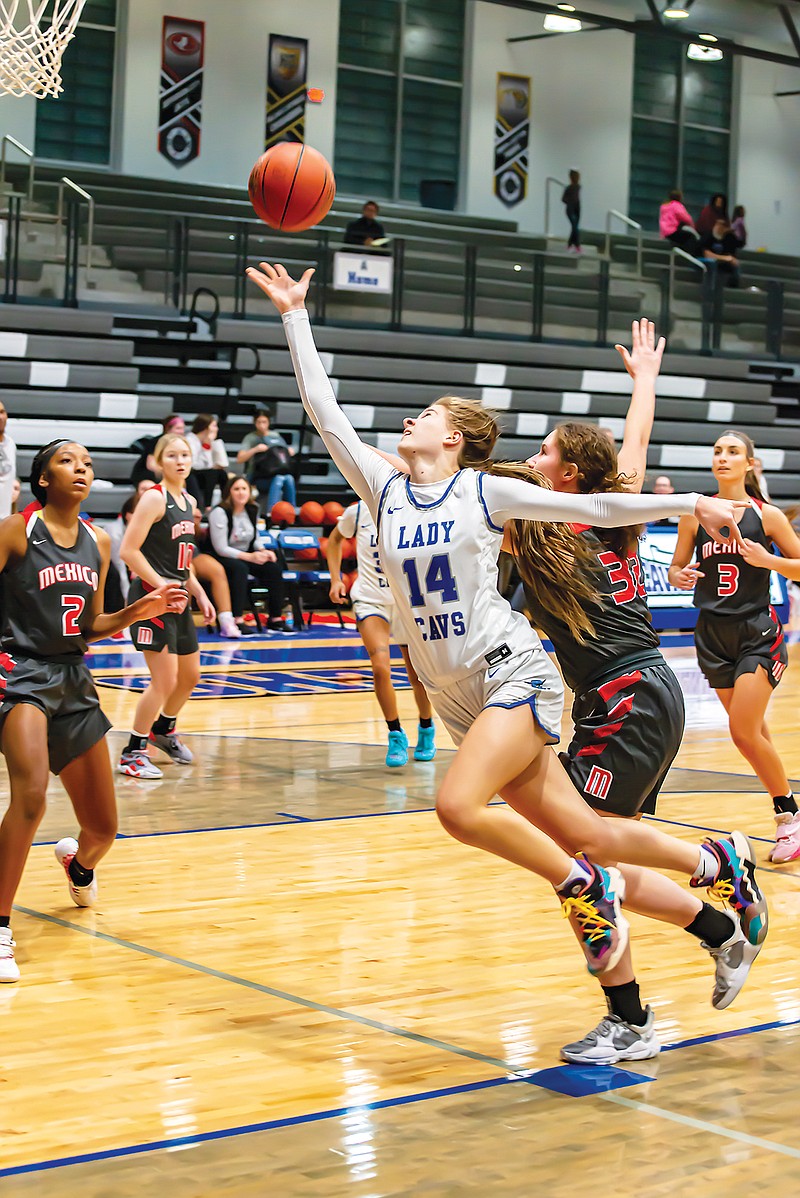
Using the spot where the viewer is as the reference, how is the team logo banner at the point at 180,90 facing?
facing the viewer

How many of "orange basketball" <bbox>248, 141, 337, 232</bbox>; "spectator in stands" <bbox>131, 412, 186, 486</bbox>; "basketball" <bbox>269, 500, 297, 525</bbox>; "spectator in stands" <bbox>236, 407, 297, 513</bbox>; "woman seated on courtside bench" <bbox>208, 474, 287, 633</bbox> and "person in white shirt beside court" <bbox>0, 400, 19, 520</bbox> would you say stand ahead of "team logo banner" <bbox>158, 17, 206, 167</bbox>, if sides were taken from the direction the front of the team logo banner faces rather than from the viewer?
6

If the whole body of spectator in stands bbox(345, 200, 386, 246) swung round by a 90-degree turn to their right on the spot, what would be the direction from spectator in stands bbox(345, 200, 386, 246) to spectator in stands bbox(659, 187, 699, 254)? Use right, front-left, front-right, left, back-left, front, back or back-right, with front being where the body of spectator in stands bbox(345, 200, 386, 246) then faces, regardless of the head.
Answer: back-right

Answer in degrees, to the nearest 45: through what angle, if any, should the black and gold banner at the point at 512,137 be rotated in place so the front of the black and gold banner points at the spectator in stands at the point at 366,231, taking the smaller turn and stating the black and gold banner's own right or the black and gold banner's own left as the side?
0° — it already faces them

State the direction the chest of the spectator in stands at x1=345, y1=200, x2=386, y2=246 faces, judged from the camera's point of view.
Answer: toward the camera

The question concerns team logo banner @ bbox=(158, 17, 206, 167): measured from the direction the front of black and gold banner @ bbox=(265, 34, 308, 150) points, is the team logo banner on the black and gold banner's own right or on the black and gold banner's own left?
on the black and gold banner's own right

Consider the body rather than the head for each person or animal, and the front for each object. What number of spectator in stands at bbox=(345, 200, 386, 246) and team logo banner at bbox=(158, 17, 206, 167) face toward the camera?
2

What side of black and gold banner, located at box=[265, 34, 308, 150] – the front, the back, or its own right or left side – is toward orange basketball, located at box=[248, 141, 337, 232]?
front

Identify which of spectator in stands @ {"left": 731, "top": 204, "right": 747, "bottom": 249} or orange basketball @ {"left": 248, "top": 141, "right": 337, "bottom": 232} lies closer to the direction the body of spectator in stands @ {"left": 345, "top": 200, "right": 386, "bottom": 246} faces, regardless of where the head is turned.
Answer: the orange basketball

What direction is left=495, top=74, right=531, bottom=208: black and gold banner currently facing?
toward the camera

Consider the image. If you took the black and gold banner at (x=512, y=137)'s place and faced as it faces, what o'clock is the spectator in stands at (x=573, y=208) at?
The spectator in stands is roughly at 11 o'clock from the black and gold banner.

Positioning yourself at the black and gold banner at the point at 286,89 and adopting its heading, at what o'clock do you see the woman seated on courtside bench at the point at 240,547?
The woman seated on courtside bench is roughly at 12 o'clock from the black and gold banner.

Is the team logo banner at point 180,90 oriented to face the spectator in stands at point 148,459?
yes

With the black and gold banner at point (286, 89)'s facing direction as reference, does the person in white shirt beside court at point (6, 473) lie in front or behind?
in front
